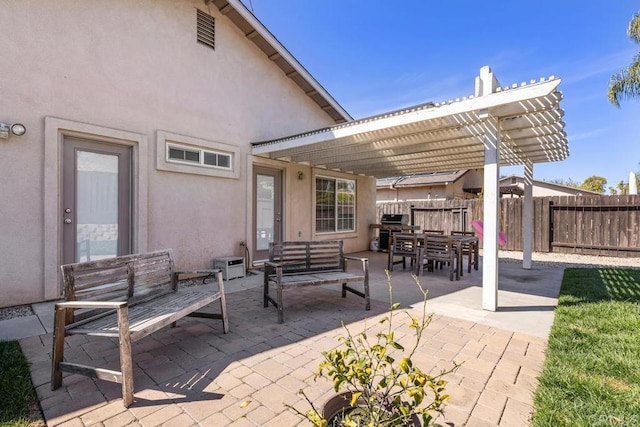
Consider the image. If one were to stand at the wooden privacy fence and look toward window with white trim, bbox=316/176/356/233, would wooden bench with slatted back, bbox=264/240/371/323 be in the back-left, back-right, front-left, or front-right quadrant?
front-left

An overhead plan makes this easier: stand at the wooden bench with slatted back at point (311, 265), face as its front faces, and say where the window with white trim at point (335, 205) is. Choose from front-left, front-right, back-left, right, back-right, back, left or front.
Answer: back-left

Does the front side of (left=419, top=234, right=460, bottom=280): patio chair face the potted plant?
no

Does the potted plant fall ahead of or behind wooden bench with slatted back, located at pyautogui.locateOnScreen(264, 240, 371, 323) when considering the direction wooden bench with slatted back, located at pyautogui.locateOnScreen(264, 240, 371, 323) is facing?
ahead

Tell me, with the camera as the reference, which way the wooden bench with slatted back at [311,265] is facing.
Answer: facing the viewer and to the right of the viewer

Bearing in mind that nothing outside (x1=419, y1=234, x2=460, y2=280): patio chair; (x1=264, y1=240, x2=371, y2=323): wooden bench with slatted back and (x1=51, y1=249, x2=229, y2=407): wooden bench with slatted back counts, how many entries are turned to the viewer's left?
0

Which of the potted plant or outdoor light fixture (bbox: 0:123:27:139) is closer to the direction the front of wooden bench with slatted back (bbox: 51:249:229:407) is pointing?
the potted plant

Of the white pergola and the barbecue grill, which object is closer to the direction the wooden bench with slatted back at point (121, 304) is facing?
the white pergola

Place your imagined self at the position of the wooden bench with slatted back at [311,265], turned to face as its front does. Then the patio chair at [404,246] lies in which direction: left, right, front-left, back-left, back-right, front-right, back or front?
left

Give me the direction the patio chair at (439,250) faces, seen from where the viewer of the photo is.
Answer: facing away from the viewer and to the right of the viewer

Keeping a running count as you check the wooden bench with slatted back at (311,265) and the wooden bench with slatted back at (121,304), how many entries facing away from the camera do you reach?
0

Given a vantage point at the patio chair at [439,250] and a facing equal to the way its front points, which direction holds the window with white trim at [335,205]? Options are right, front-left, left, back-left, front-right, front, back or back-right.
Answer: left

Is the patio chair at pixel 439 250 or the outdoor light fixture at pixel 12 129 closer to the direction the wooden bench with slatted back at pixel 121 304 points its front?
the patio chair

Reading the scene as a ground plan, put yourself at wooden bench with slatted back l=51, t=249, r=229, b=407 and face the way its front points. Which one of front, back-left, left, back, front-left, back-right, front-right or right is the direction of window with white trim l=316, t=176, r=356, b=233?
left

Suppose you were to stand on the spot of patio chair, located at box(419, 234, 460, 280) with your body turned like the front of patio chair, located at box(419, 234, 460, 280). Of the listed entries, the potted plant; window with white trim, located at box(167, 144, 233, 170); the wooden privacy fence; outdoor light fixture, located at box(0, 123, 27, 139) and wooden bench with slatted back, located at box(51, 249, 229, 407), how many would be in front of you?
1

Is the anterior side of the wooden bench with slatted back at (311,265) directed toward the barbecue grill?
no

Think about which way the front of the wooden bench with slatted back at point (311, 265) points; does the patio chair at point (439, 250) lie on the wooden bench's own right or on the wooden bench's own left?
on the wooden bench's own left
